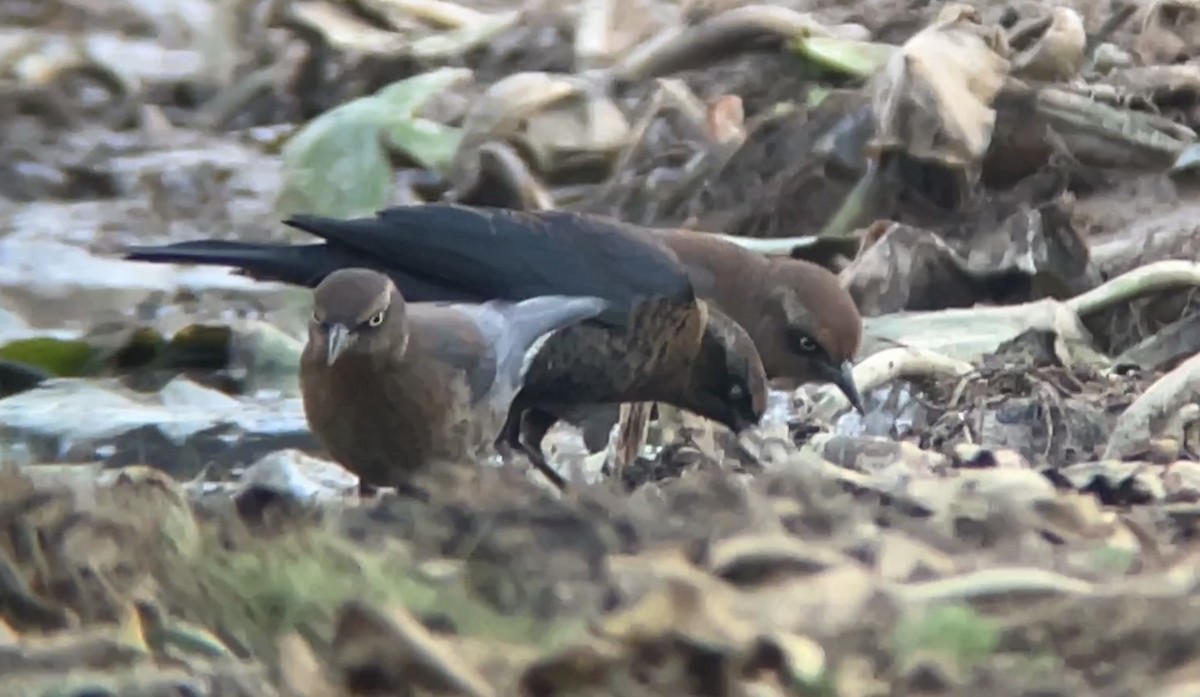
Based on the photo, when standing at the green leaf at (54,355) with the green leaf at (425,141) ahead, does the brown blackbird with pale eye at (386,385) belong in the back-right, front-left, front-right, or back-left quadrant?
back-right

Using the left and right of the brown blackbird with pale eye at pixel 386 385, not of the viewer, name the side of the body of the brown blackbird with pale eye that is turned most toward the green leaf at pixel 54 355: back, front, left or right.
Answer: right

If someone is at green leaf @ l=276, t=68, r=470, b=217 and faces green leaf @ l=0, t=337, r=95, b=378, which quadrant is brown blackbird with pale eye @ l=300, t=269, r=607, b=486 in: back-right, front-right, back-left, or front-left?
front-left

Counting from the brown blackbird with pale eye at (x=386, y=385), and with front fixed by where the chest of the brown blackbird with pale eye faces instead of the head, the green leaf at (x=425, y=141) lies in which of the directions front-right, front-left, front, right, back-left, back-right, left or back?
back-right

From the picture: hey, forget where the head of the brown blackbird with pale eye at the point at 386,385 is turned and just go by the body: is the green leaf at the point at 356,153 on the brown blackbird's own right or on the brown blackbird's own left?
on the brown blackbird's own right
